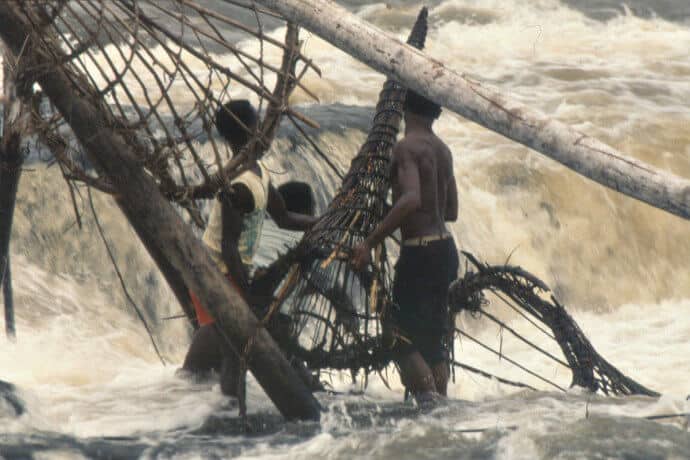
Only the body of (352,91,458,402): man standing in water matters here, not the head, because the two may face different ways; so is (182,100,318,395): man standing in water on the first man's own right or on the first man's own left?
on the first man's own left

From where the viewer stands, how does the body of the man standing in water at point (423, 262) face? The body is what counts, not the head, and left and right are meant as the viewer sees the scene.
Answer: facing away from the viewer and to the left of the viewer

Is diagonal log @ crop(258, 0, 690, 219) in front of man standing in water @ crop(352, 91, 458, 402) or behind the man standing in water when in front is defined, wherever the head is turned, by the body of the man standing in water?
behind

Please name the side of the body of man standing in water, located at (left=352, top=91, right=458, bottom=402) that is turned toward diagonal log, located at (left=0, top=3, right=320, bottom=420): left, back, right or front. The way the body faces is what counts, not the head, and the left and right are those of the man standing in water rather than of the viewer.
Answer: left
